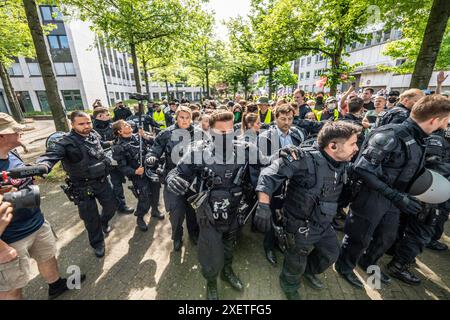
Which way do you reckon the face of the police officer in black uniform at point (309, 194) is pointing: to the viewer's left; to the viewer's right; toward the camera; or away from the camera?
to the viewer's right

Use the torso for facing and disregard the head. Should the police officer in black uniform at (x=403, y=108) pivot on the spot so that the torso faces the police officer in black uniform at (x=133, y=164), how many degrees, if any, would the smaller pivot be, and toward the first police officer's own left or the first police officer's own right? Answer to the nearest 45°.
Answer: approximately 135° to the first police officer's own right

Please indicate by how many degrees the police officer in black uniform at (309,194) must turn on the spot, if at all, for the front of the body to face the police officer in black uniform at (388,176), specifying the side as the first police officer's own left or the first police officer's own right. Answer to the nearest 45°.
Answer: approximately 90° to the first police officer's own left

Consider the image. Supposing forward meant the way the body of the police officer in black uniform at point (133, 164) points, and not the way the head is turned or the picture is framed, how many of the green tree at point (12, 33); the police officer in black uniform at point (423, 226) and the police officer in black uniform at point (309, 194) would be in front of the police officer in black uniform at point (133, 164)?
2
